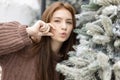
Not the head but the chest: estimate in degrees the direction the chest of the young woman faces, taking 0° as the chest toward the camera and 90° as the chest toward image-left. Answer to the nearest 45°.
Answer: approximately 315°
